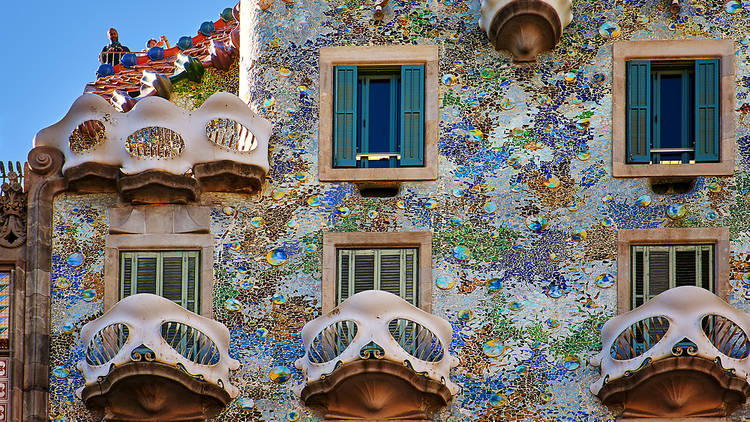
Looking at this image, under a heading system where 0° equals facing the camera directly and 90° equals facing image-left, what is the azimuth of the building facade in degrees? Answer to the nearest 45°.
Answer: approximately 0°
